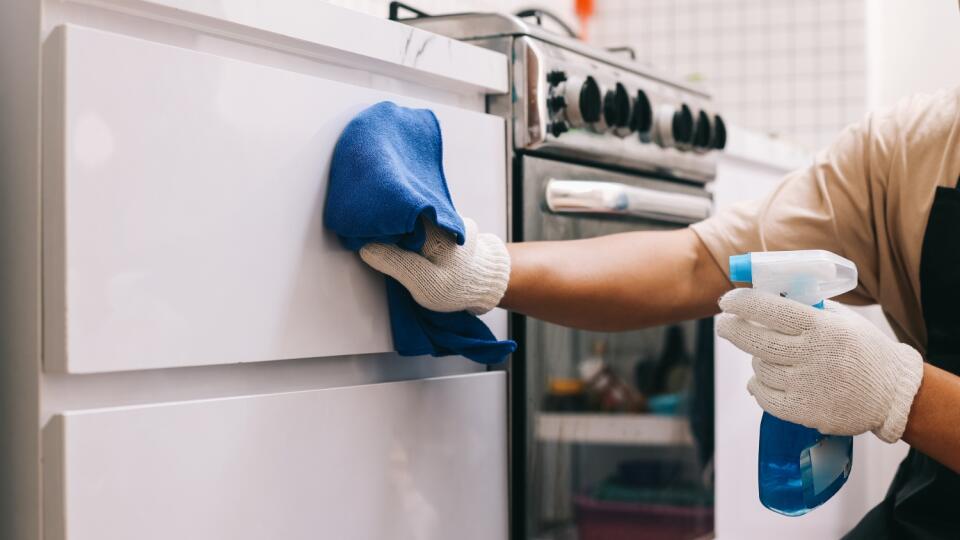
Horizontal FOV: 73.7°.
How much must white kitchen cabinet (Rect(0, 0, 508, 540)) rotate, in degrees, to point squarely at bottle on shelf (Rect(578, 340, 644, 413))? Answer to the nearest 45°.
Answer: approximately 90° to its left

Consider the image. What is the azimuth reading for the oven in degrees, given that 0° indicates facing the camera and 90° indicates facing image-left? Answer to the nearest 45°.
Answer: approximately 315°

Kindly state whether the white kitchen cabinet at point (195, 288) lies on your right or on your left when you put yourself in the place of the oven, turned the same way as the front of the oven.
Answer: on your right

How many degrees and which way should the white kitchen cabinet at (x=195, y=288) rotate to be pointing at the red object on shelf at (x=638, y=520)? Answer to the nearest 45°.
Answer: approximately 90° to its left

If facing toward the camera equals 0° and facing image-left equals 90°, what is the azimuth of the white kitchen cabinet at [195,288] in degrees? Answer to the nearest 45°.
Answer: approximately 315°

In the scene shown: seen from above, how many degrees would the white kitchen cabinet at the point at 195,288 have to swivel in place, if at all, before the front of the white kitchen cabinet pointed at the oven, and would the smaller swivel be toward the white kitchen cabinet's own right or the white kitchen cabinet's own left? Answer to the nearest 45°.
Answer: approximately 90° to the white kitchen cabinet's own left
